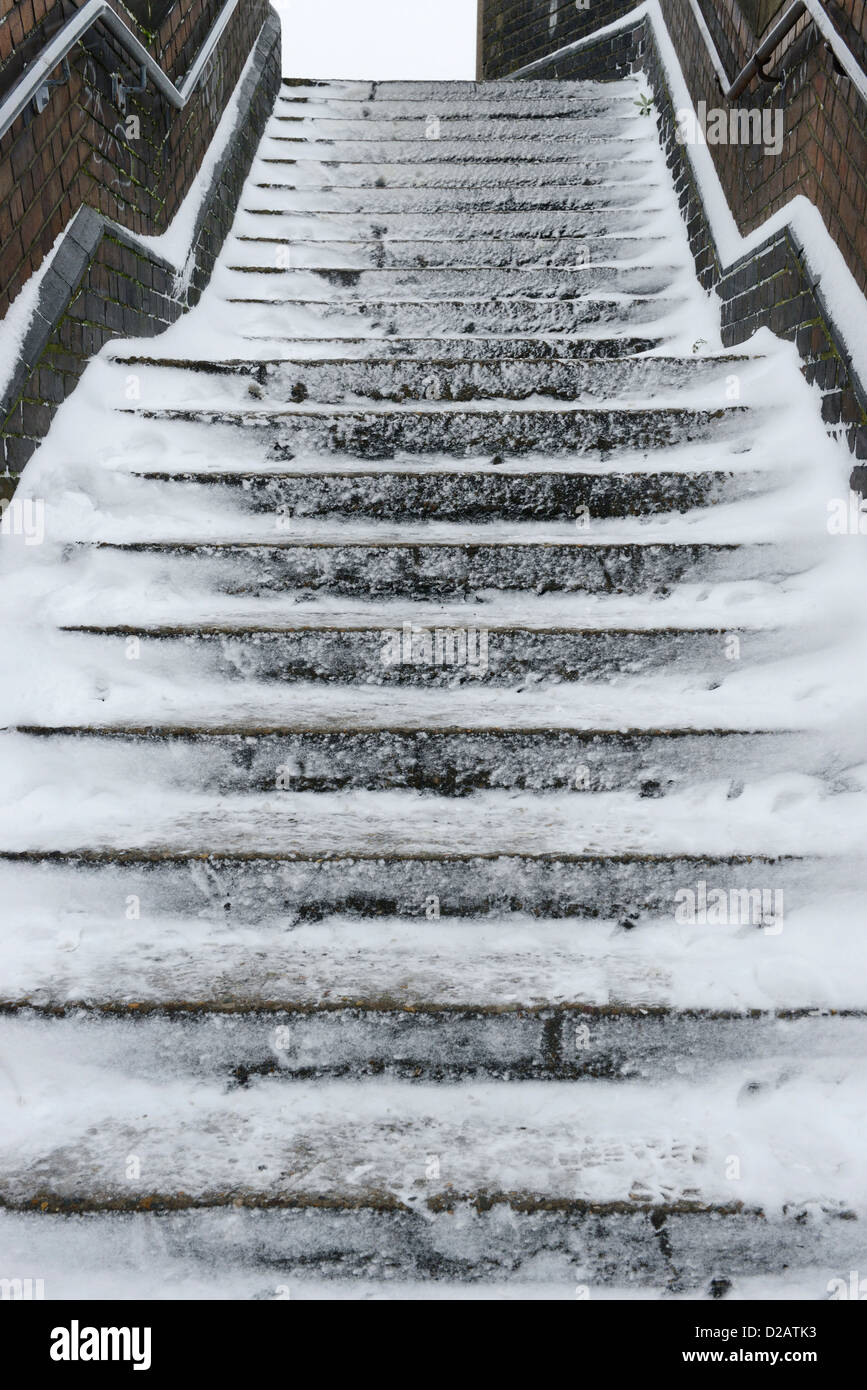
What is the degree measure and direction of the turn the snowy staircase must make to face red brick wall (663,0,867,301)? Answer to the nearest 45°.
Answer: approximately 135° to its left

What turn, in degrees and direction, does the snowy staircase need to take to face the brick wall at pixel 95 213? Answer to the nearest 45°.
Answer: approximately 135° to its right

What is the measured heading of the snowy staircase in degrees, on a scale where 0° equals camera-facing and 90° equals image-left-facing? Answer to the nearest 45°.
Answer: approximately 0°

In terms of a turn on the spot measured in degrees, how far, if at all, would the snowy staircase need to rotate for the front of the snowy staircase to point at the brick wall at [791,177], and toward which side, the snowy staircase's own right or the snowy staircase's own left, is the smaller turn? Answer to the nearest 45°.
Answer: approximately 135° to the snowy staircase's own left
